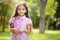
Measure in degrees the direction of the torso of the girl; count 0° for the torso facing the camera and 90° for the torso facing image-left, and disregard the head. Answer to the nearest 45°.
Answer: approximately 0°
